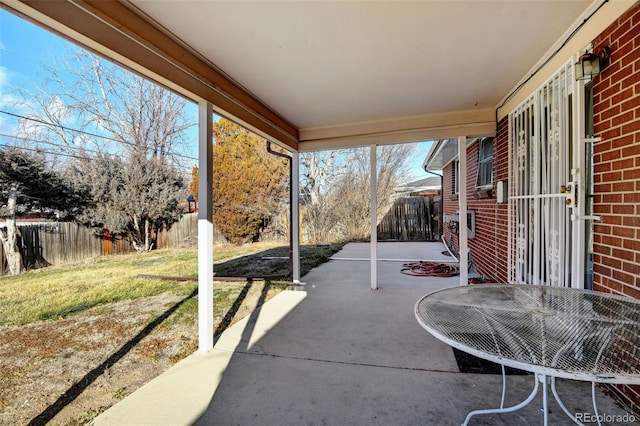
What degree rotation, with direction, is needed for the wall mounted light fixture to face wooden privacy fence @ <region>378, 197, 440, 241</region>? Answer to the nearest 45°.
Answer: approximately 90° to its right

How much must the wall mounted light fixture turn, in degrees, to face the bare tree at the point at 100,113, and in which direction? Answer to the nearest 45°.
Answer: approximately 45° to its right

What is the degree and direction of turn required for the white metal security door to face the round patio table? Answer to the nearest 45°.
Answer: approximately 45° to its left

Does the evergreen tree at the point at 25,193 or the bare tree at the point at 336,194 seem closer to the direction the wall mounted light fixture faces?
the evergreen tree

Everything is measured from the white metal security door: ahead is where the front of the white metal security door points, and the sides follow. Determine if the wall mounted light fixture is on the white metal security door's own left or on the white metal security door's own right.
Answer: on the white metal security door's own left

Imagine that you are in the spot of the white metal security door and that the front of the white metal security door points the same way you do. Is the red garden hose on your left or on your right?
on your right

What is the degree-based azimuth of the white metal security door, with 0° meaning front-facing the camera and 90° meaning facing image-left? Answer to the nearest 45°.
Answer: approximately 45°

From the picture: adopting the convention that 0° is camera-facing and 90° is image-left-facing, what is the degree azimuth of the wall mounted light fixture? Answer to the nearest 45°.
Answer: approximately 45°

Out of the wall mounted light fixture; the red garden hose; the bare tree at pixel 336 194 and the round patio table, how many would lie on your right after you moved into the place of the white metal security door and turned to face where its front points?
2
